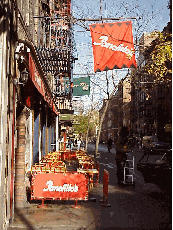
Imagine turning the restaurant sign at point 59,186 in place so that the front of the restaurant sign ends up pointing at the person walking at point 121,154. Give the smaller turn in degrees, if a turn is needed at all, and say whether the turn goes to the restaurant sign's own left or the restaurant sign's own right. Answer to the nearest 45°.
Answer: approximately 135° to the restaurant sign's own left

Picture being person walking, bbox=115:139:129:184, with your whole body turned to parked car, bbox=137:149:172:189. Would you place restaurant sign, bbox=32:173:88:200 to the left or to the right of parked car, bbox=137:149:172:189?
right

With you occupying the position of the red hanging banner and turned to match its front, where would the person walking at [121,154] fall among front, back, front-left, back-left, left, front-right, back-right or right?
back

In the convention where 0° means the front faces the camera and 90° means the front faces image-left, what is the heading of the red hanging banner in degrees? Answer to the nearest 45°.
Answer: approximately 0°

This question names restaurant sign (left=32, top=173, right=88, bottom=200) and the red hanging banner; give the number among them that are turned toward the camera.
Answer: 2
